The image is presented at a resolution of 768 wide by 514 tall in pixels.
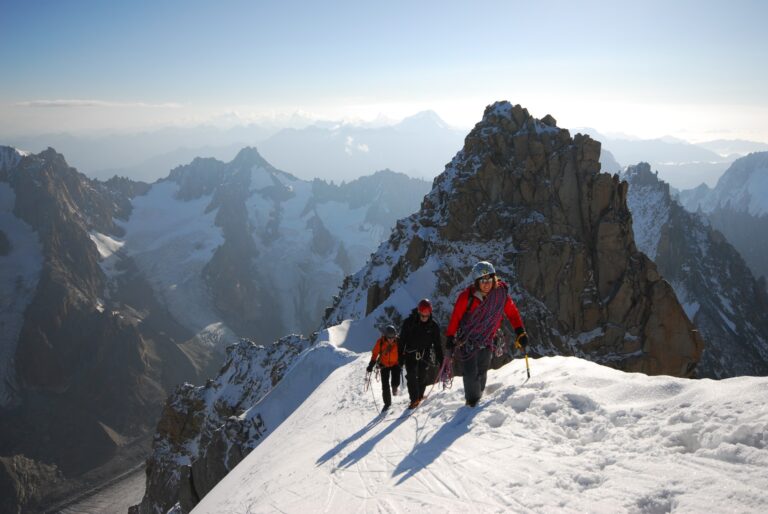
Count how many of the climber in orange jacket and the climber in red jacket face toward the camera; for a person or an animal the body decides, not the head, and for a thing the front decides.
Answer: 2

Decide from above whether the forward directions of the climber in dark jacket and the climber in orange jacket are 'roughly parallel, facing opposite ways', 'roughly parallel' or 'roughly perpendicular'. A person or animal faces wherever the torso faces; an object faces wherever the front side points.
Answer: roughly parallel

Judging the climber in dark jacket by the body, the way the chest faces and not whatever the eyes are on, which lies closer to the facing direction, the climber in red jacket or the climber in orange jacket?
the climber in red jacket

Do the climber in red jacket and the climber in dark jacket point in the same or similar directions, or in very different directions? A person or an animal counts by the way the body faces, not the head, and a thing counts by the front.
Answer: same or similar directions

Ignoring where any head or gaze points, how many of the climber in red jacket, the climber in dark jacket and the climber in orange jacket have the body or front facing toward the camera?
3

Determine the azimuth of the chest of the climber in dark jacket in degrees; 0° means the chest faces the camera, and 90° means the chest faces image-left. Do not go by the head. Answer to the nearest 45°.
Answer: approximately 0°

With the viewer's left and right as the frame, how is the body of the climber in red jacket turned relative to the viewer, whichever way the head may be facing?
facing the viewer

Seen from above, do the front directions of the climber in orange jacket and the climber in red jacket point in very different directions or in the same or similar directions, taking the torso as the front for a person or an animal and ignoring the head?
same or similar directions

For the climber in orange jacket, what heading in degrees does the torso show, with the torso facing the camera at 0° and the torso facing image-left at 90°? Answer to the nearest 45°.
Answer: approximately 0°
